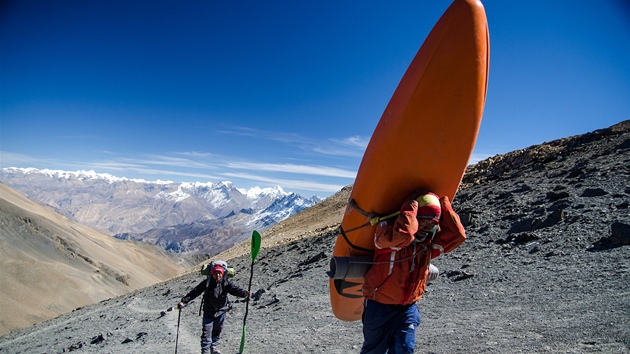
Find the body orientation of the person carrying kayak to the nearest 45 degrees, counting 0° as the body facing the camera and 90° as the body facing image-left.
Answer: approximately 315°
